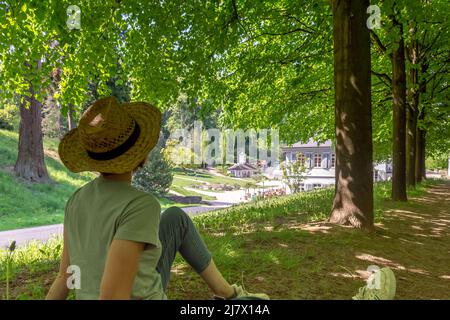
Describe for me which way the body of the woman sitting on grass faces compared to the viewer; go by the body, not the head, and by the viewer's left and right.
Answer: facing away from the viewer and to the right of the viewer

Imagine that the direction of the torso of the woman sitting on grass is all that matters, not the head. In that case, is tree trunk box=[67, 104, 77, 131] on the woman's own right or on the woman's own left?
on the woman's own left

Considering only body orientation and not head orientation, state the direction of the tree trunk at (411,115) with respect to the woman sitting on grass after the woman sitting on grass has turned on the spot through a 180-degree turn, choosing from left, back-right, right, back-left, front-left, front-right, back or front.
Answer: back

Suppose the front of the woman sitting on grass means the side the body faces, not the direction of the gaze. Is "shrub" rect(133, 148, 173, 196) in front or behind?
in front
